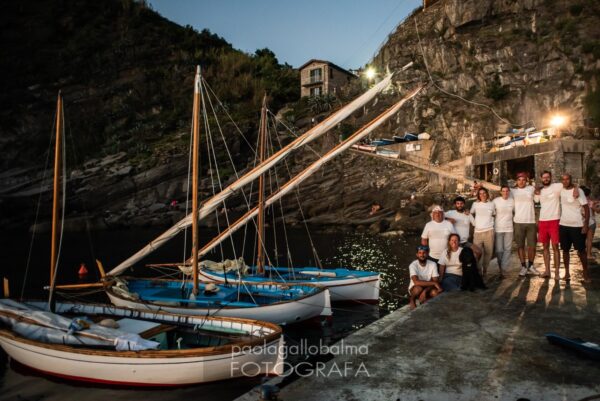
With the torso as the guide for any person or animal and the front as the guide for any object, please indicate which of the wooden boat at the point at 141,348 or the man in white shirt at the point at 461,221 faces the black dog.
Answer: the man in white shirt

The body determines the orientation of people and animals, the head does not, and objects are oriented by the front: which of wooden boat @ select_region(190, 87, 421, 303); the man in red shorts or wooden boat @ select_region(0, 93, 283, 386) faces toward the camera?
the man in red shorts

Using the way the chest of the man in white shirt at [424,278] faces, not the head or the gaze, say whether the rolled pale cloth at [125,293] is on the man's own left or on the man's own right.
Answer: on the man's own right

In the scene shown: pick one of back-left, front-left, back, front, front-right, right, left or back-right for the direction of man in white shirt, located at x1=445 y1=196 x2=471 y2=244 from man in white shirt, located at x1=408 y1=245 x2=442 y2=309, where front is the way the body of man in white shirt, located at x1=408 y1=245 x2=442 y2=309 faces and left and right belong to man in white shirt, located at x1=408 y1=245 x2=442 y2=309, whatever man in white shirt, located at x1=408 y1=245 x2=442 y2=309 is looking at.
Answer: back-left

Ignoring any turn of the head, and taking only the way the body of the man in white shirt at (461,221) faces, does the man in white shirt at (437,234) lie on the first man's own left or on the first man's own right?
on the first man's own right

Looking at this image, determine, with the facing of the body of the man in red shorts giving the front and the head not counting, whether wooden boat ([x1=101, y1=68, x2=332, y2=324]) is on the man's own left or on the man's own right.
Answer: on the man's own right

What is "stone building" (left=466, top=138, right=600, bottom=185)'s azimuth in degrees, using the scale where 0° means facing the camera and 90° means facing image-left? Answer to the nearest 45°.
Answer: approximately 45°

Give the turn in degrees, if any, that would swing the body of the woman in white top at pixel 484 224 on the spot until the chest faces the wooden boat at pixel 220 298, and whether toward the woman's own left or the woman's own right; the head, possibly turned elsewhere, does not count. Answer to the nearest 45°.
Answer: approximately 90° to the woman's own right
